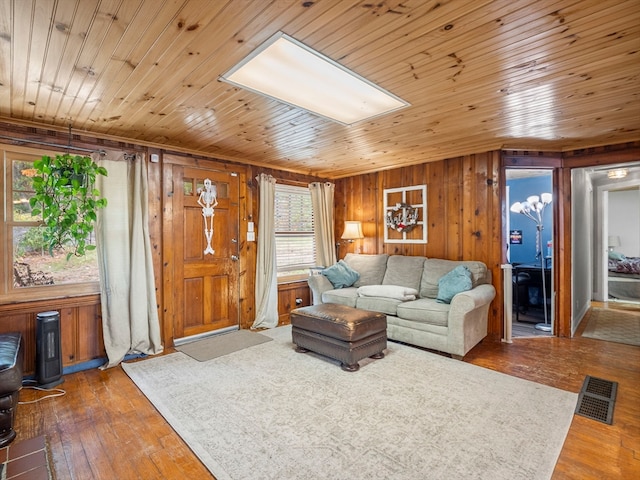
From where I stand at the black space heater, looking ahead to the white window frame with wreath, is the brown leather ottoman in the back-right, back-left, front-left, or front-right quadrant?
front-right

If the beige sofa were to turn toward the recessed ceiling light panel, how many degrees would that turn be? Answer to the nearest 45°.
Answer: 0° — it already faces it

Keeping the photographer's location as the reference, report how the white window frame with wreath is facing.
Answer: facing the viewer and to the left of the viewer

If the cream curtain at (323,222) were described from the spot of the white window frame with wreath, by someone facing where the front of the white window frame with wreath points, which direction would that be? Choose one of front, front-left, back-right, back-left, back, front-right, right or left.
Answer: front-right

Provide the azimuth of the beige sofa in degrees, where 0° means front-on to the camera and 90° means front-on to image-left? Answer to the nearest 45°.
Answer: approximately 45°

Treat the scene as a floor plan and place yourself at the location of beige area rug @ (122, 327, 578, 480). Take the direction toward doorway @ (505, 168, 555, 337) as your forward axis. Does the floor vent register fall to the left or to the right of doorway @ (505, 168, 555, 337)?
right

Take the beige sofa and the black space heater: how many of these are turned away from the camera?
0

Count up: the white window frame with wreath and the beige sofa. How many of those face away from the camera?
0

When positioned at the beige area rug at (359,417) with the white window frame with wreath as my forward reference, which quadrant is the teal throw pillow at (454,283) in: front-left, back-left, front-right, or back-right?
front-right

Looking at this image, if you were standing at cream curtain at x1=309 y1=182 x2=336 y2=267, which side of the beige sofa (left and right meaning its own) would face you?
right

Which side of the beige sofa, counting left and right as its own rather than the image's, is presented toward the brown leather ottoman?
front

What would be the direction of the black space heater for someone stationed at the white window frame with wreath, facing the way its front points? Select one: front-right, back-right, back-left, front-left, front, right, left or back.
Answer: front

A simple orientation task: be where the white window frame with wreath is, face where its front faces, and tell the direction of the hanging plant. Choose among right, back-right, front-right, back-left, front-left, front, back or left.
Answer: front

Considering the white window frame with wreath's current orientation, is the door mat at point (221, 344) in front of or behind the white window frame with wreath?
in front

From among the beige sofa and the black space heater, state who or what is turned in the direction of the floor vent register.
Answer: the black space heater
